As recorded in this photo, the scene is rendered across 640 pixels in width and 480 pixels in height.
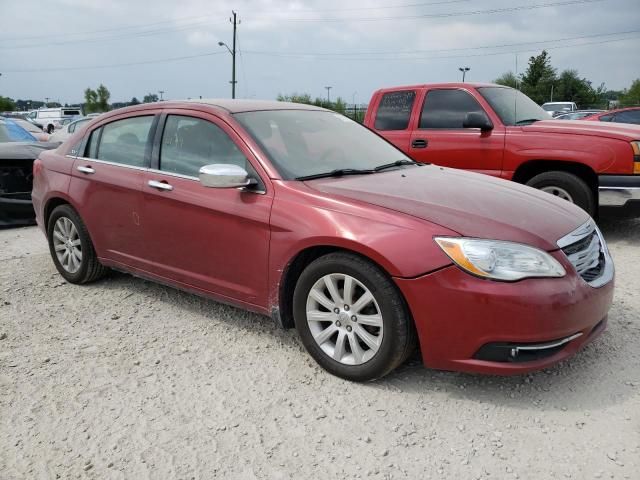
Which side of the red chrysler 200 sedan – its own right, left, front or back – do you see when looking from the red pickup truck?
left

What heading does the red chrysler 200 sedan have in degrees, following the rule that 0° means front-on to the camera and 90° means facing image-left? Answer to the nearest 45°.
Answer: approximately 315°
